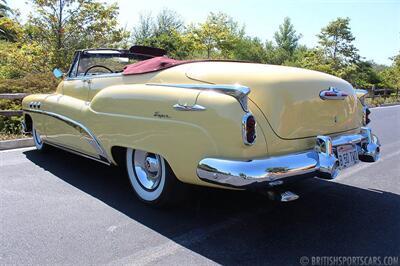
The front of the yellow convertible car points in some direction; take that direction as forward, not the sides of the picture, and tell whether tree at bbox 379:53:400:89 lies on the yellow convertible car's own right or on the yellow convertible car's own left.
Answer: on the yellow convertible car's own right

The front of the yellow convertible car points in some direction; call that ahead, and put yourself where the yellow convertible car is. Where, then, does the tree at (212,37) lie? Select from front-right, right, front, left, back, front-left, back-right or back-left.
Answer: front-right

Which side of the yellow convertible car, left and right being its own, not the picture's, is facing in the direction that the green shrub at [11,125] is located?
front

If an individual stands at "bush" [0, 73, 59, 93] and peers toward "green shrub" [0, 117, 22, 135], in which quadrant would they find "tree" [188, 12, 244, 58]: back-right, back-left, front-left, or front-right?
back-left

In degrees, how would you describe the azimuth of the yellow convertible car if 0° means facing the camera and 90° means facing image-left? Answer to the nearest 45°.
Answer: approximately 135°

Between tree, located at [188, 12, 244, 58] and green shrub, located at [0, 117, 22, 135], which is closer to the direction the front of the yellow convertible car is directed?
the green shrub

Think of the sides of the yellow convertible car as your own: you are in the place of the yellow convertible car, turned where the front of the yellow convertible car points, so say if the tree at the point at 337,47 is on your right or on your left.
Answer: on your right

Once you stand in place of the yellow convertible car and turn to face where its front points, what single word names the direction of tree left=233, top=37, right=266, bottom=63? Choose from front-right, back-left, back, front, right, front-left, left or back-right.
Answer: front-right

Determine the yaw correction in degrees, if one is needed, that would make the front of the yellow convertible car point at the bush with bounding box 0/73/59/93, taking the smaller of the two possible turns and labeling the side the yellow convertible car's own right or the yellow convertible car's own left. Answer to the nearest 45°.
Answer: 0° — it already faces it

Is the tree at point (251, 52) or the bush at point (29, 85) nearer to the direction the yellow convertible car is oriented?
the bush
